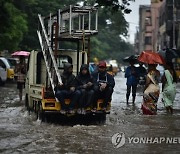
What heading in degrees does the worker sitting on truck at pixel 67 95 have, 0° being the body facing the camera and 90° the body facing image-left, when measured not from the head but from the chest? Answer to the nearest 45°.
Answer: approximately 0°

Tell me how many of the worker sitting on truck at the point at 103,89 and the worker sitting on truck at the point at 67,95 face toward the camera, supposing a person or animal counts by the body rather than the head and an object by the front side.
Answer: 2

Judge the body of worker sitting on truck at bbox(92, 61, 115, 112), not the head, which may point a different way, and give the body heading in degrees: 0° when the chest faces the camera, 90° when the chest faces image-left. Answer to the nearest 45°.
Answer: approximately 0°
